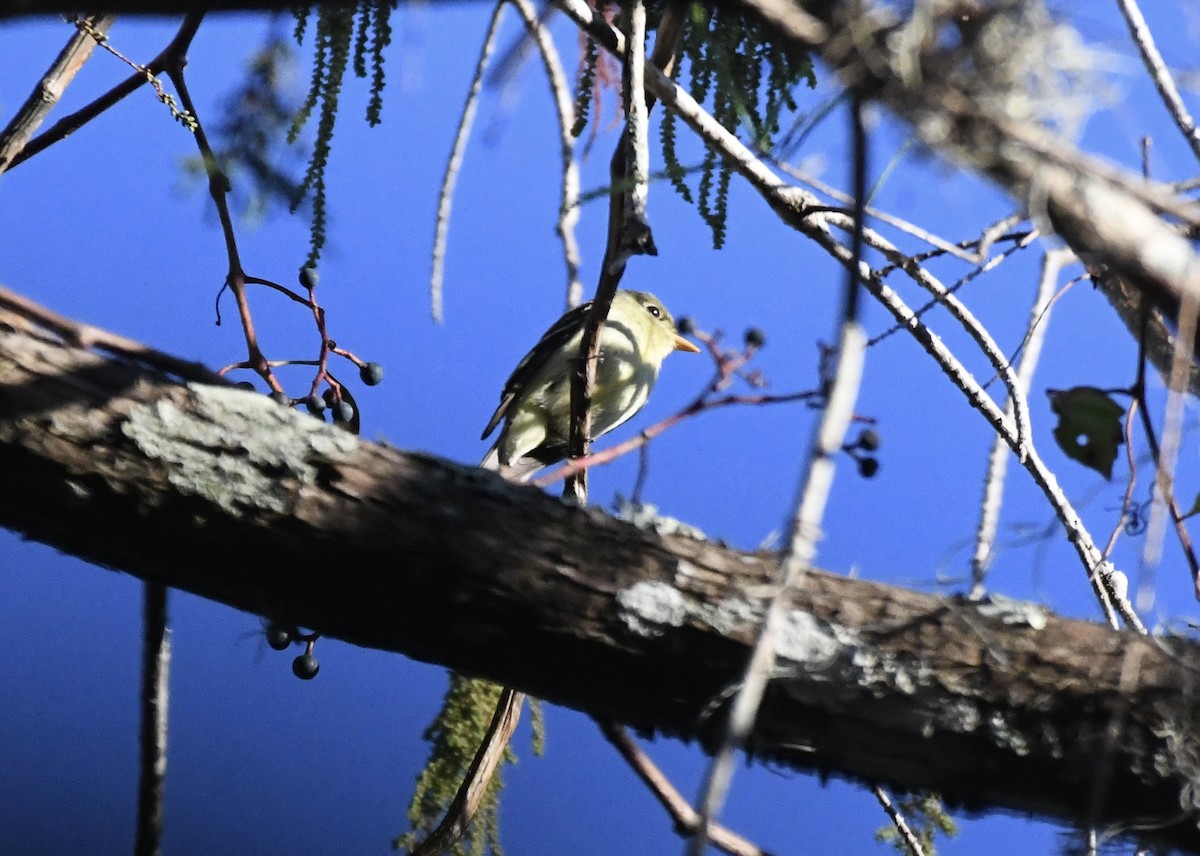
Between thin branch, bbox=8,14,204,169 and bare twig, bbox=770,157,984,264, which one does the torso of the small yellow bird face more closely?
the bare twig

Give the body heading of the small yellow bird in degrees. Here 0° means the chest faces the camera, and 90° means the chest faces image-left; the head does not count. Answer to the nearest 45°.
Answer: approximately 270°

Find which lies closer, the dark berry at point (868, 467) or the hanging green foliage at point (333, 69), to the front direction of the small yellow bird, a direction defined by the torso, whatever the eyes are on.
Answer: the dark berry

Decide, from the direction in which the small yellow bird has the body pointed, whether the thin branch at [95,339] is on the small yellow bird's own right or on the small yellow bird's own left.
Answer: on the small yellow bird's own right
